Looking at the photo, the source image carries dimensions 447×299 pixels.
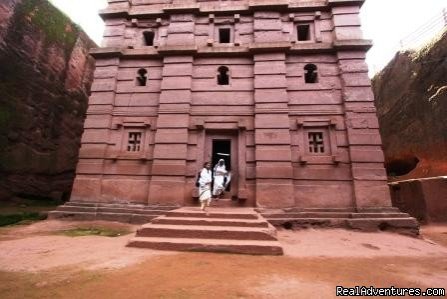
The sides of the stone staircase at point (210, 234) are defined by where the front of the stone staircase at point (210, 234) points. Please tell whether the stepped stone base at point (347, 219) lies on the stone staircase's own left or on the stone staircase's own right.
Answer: on the stone staircase's own left

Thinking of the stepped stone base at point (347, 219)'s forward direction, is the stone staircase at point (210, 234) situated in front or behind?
in front

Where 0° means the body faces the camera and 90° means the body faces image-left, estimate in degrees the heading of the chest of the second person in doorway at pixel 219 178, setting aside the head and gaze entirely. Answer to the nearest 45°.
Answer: approximately 0°

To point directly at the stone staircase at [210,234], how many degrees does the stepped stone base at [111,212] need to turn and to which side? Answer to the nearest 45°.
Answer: approximately 45° to its left

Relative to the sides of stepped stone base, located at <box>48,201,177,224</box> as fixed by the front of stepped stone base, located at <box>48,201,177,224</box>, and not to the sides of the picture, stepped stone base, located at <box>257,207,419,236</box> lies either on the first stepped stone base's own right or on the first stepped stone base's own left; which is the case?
on the first stepped stone base's own left

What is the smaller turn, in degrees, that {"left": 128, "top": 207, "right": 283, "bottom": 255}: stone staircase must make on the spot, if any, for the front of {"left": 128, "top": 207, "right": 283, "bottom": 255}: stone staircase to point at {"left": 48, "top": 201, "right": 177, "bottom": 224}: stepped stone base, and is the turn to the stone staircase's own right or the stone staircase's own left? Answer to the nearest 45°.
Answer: approximately 135° to the stone staircase's own right

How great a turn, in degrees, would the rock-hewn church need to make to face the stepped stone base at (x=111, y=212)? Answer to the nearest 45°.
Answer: approximately 90° to its right
